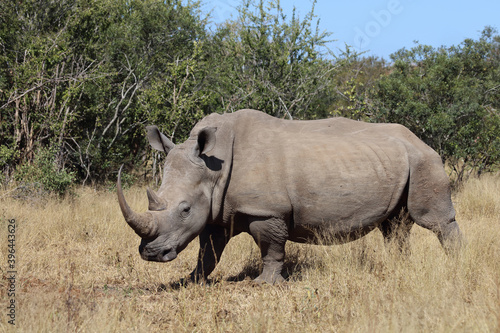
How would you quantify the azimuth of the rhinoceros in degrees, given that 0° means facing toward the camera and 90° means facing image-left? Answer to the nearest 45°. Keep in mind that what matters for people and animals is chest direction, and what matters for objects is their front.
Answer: approximately 90°

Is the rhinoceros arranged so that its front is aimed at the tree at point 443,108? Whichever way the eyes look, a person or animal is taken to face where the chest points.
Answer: no

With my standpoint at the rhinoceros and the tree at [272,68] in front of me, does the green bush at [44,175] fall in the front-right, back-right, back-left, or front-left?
front-left

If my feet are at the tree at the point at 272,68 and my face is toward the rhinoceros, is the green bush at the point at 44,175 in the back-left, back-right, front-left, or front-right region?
front-right

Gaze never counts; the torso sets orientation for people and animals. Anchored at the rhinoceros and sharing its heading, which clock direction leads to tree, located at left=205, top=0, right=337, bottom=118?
The tree is roughly at 3 o'clock from the rhinoceros.

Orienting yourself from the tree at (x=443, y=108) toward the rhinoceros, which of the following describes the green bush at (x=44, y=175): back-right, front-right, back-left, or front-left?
front-right

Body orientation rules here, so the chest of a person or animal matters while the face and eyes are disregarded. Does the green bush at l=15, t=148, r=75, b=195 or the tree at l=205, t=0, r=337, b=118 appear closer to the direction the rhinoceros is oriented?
the green bush

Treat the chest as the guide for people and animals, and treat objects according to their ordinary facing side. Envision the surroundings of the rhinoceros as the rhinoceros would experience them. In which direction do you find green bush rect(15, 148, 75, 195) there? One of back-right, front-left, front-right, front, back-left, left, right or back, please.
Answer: front-right

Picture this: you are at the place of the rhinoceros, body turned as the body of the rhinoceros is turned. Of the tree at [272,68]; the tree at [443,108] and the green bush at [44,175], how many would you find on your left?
0
